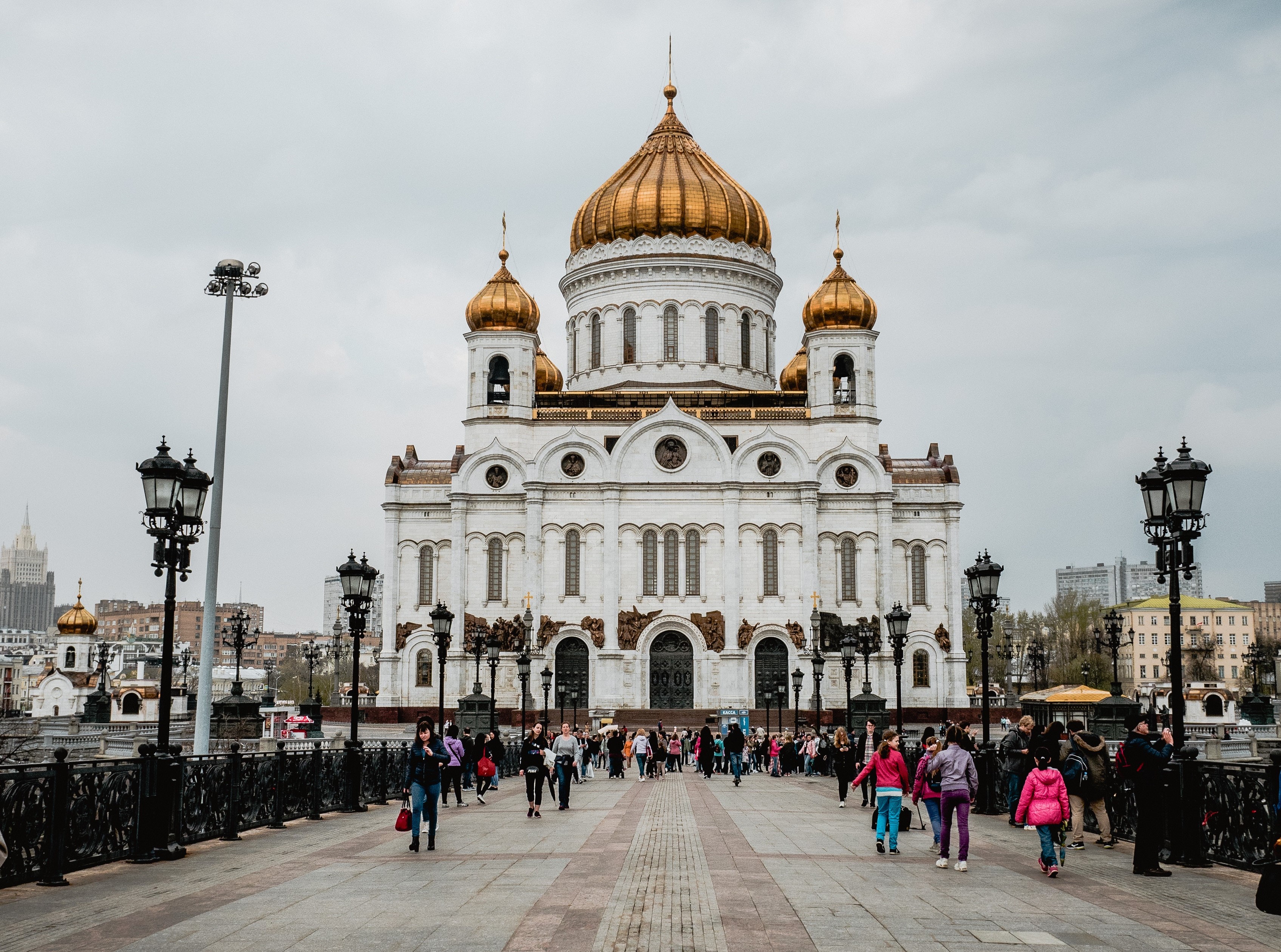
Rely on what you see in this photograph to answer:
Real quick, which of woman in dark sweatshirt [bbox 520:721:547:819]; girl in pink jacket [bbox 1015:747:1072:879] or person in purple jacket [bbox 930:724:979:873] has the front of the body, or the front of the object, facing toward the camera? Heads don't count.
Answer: the woman in dark sweatshirt

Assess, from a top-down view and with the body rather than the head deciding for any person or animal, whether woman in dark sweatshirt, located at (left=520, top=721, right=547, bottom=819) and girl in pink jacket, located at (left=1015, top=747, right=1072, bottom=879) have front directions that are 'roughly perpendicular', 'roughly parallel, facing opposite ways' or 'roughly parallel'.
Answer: roughly parallel, facing opposite ways

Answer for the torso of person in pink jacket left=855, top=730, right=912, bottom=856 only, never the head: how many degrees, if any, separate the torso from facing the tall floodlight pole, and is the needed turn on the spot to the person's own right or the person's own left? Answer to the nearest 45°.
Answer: approximately 45° to the person's own left

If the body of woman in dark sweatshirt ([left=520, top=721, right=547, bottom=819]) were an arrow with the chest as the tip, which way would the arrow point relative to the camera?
toward the camera

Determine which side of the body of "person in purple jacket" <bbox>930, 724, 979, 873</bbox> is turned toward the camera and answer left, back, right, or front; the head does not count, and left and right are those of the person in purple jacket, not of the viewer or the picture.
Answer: back

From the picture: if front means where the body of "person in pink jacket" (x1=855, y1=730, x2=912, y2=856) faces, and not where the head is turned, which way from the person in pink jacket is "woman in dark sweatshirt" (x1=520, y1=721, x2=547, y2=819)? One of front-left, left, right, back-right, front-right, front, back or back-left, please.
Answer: front-left

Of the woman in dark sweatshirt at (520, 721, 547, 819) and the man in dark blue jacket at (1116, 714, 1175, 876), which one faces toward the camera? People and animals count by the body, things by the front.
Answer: the woman in dark sweatshirt

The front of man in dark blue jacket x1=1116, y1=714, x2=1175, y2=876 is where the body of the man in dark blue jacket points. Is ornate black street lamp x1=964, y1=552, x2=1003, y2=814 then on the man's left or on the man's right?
on the man's left

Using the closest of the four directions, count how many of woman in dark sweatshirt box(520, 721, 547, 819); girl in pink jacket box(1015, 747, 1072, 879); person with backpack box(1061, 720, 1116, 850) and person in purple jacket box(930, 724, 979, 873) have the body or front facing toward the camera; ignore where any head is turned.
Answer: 1

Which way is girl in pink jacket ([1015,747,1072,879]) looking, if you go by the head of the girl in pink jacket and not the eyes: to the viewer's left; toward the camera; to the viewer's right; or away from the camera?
away from the camera

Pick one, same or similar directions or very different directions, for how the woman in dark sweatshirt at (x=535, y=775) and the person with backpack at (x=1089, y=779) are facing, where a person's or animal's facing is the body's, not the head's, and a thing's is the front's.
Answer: very different directions

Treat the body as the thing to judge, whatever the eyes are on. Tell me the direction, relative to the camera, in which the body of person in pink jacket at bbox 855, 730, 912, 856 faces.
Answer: away from the camera

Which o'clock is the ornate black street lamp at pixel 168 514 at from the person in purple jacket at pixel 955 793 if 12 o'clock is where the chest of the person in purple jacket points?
The ornate black street lamp is roughly at 9 o'clock from the person in purple jacket.

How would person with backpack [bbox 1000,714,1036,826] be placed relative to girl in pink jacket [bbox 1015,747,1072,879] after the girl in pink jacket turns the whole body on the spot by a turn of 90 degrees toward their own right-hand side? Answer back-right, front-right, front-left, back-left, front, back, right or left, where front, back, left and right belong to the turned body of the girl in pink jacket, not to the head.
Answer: left

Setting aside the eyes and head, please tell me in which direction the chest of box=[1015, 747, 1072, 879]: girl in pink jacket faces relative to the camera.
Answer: away from the camera

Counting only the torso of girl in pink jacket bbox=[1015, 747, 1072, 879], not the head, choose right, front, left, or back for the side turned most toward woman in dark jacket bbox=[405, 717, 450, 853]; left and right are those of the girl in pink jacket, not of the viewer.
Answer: left
